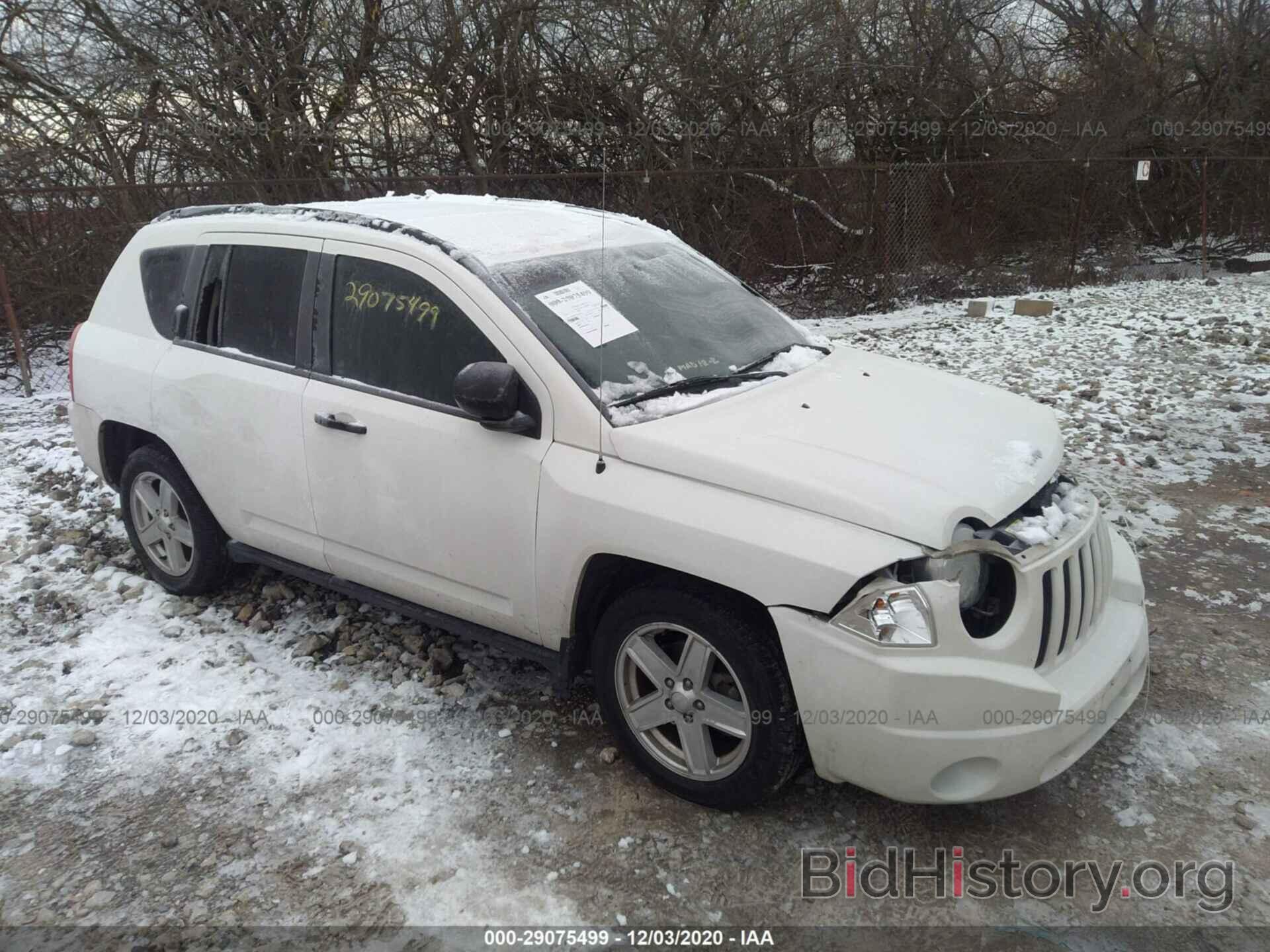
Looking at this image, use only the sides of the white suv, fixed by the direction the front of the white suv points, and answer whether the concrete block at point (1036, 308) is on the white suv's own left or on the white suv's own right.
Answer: on the white suv's own left

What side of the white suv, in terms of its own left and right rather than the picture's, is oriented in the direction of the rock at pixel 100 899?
right

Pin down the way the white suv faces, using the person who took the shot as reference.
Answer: facing the viewer and to the right of the viewer

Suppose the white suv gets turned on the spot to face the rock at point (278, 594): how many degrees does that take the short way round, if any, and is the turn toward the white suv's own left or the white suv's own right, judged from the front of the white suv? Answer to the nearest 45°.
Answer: approximately 180°
